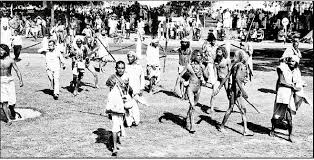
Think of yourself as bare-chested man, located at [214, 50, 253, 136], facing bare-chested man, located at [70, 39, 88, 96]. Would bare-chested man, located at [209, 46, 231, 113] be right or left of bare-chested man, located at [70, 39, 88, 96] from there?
right

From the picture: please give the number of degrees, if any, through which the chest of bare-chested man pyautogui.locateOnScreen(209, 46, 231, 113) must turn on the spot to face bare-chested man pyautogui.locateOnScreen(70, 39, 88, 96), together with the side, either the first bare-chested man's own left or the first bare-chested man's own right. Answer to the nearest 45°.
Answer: approximately 45° to the first bare-chested man's own right

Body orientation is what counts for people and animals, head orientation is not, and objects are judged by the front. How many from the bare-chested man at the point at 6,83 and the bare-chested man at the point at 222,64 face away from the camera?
0

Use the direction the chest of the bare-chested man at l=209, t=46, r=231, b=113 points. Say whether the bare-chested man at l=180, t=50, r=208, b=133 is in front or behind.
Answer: in front

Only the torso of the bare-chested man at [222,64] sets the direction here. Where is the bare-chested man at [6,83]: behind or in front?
in front

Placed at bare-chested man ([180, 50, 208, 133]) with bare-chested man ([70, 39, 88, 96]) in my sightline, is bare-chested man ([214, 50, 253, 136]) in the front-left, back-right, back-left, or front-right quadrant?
back-right

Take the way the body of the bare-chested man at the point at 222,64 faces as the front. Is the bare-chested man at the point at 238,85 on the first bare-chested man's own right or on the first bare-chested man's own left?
on the first bare-chested man's own left
